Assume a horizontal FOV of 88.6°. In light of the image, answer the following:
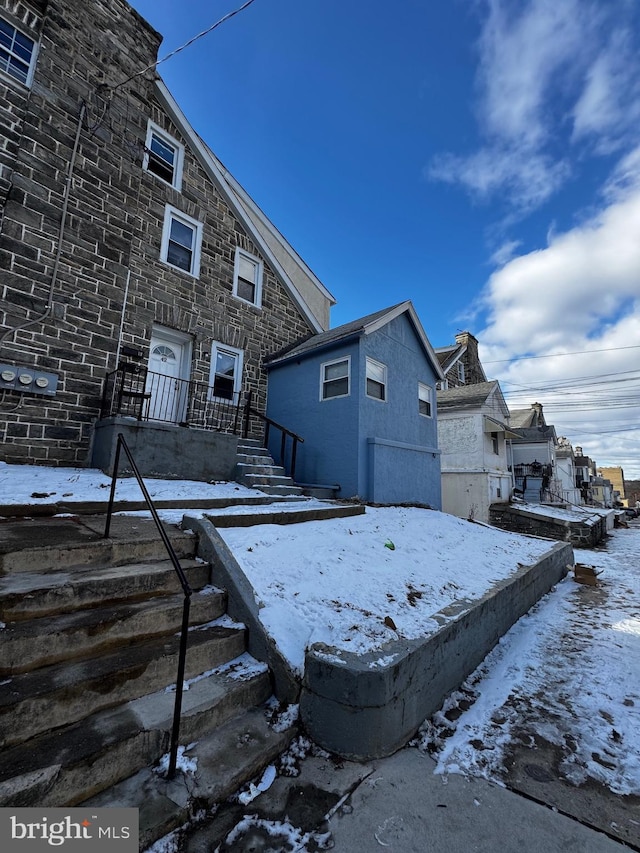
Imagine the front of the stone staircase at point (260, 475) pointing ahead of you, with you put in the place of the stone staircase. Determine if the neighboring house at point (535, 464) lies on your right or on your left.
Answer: on your left

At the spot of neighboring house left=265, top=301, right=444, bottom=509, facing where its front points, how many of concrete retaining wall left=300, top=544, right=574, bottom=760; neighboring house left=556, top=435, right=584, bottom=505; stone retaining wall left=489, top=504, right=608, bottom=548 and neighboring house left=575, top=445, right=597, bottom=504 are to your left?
3

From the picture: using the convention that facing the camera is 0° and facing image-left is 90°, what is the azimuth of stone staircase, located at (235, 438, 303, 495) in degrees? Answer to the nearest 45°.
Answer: approximately 315°

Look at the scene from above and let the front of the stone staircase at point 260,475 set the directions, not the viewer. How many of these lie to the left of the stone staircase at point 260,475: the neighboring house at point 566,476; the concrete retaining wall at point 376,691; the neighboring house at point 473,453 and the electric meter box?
2

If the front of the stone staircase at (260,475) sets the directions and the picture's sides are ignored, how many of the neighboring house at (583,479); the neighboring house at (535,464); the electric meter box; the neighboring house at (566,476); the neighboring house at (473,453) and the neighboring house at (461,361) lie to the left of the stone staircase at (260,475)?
5

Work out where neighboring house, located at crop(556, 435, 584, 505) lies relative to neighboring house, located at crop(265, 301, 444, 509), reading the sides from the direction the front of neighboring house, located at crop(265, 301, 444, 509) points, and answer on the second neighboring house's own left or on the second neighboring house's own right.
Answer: on the second neighboring house's own left

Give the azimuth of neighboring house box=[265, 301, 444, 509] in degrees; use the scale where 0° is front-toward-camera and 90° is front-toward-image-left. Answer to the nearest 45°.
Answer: approximately 315°

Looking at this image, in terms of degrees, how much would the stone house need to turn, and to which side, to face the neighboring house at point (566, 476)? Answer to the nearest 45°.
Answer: approximately 45° to its left

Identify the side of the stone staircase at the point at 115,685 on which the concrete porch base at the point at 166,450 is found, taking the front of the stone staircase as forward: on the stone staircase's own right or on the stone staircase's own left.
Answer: on the stone staircase's own left

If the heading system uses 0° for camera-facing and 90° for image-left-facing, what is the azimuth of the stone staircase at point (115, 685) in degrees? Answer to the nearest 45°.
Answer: approximately 315°
